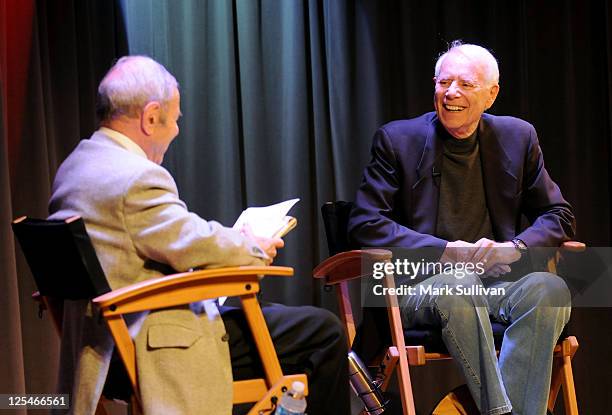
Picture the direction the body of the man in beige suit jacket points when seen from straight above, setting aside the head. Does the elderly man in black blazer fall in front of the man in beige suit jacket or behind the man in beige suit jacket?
in front

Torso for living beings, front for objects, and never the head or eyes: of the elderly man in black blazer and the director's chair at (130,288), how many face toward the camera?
1

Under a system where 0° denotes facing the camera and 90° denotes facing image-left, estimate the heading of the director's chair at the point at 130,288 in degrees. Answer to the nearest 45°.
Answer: approximately 225°

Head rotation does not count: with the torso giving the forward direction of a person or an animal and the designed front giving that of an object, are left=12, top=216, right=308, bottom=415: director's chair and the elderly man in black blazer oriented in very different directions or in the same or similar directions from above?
very different directions

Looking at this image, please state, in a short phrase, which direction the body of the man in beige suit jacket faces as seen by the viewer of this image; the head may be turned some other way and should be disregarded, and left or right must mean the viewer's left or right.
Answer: facing away from the viewer and to the right of the viewer

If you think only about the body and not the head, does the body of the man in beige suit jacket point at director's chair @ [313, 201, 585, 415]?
yes

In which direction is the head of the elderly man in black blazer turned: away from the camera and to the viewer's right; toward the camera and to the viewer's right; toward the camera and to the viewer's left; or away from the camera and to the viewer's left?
toward the camera and to the viewer's left

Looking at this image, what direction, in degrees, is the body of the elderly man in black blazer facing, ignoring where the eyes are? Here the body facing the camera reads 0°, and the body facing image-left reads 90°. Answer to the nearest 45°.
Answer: approximately 0°

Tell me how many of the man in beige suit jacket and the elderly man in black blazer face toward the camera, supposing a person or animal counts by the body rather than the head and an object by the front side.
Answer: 1

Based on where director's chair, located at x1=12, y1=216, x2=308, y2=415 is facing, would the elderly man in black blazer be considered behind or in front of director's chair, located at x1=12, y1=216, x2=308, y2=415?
in front
